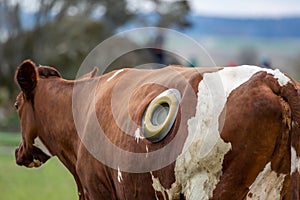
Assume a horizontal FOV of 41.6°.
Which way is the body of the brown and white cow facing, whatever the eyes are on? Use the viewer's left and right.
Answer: facing away from the viewer and to the left of the viewer
